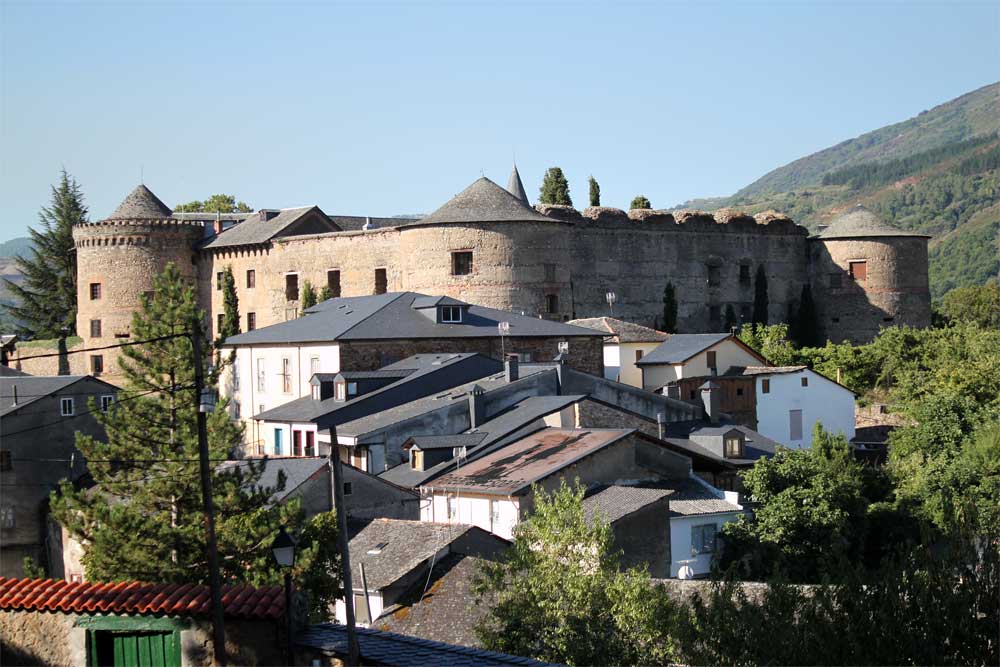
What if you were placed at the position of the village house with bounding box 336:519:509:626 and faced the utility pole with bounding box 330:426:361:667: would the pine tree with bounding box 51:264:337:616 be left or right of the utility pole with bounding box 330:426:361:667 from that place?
right

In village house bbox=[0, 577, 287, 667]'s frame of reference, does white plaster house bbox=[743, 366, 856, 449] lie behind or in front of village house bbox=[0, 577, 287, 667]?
behind

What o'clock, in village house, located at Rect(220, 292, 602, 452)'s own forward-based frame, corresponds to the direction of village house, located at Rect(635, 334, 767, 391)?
village house, located at Rect(635, 334, 767, 391) is roughly at 7 o'clock from village house, located at Rect(220, 292, 602, 452).

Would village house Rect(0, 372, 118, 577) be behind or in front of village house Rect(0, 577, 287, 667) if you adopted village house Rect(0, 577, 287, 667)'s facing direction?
behind

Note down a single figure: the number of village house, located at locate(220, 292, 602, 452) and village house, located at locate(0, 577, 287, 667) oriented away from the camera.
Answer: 0

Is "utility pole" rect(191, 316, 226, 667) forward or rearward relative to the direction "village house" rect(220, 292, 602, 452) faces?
forward

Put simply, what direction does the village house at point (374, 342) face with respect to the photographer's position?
facing the viewer and to the left of the viewer

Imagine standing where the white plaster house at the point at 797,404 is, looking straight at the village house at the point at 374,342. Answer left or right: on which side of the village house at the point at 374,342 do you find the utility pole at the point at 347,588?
left

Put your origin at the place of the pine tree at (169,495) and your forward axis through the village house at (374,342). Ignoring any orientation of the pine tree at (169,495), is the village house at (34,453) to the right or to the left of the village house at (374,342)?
left

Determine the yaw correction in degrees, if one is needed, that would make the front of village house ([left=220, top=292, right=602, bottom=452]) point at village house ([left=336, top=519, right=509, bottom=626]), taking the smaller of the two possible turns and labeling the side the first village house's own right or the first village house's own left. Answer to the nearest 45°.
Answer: approximately 45° to the first village house's own left

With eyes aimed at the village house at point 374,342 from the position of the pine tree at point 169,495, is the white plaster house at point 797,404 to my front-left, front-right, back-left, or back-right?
front-right

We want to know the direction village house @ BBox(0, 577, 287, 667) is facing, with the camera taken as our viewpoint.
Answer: facing the viewer
